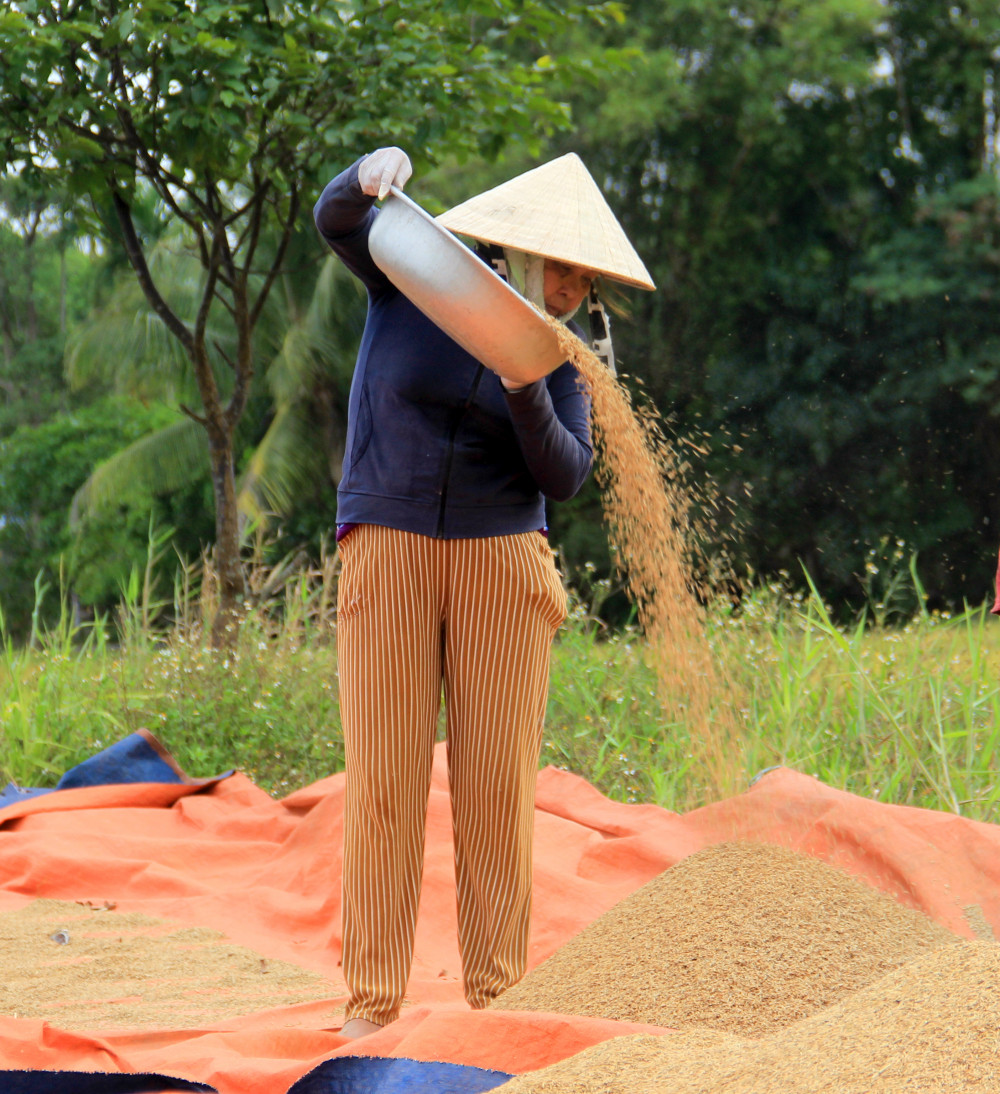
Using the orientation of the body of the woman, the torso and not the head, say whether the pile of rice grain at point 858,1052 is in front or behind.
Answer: in front

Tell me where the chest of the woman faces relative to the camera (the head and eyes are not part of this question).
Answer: toward the camera

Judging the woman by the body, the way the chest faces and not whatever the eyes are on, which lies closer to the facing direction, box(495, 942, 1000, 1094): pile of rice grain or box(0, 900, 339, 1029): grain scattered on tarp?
the pile of rice grain

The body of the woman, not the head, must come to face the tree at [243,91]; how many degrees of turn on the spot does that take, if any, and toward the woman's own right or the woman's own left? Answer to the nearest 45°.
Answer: approximately 180°
